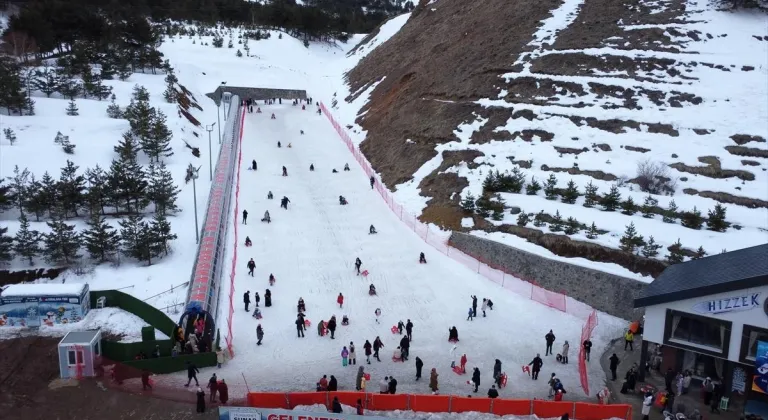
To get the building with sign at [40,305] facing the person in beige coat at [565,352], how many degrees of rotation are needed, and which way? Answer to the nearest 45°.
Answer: approximately 45° to its left

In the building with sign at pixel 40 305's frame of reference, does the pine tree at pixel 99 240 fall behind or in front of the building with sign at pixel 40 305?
behind

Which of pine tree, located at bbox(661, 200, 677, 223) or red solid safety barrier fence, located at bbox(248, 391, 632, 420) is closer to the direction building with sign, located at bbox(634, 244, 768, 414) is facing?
the red solid safety barrier fence

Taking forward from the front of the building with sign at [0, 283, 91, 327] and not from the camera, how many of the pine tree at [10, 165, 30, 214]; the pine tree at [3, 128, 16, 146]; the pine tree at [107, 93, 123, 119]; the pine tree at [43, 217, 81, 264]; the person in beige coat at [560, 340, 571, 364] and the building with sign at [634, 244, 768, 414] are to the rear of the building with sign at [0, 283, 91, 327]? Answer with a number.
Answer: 4

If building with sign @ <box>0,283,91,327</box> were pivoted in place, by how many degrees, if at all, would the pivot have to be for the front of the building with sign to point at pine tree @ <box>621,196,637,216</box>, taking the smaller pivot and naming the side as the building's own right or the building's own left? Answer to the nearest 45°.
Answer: approximately 90° to the building's own left

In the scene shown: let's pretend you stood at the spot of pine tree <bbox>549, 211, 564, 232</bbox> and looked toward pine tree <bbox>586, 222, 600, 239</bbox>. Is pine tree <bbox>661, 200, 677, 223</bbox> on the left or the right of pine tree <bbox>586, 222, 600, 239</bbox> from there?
left

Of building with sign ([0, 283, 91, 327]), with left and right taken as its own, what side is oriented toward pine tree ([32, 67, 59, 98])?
back
